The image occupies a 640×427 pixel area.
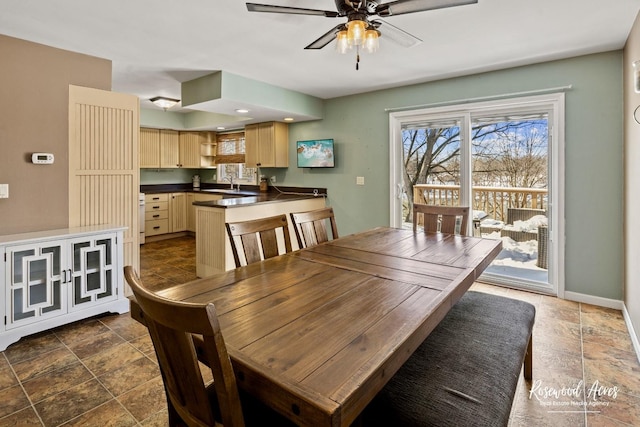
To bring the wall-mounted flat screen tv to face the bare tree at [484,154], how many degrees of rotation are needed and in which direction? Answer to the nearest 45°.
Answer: approximately 180°

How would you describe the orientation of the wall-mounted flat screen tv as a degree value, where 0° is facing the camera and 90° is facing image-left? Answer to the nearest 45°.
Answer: approximately 45°

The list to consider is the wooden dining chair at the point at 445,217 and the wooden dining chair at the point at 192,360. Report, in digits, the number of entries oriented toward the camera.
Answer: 1

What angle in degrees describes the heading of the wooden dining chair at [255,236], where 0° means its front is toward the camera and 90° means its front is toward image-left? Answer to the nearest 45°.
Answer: approximately 315°

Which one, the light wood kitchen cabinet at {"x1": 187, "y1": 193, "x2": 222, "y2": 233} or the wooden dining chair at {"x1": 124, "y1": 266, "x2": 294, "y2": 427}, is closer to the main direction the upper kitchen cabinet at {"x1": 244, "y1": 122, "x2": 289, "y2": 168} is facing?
the wooden dining chair

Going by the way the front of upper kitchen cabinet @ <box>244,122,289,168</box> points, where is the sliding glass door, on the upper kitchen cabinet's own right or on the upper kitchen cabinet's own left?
on the upper kitchen cabinet's own left

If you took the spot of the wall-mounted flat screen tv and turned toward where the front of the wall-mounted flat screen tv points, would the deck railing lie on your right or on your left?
on your left
